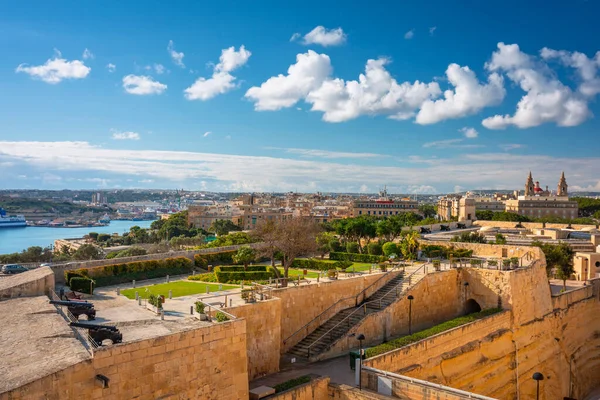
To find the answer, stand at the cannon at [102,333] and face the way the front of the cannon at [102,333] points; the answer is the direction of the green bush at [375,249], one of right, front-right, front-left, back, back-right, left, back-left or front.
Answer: back-right

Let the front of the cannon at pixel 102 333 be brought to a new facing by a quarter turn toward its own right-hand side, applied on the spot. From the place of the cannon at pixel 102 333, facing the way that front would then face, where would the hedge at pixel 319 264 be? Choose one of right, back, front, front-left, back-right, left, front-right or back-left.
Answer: front-right

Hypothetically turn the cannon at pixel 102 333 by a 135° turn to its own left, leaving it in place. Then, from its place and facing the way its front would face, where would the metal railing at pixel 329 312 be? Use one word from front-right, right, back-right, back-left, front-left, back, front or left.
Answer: left

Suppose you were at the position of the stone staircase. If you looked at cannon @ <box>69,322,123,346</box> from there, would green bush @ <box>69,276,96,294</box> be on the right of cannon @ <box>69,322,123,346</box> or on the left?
right

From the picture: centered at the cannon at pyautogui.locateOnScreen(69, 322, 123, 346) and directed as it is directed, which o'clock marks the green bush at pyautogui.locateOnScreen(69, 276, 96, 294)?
The green bush is roughly at 3 o'clock from the cannon.

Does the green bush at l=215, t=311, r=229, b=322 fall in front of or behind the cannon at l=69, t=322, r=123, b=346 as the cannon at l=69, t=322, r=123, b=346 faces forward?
behind

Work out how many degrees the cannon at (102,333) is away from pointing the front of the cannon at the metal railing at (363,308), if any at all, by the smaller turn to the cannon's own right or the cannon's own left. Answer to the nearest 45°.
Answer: approximately 135° to the cannon's own right

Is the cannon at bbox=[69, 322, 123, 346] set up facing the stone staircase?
no

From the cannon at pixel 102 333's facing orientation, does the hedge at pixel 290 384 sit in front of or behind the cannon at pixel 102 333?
behind

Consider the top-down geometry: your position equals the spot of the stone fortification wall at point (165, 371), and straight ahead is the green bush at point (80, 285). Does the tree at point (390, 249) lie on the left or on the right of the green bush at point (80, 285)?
right

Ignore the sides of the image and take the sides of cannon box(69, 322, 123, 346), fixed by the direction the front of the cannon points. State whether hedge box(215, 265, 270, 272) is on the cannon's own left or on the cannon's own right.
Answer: on the cannon's own right

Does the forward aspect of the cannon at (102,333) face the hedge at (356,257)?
no

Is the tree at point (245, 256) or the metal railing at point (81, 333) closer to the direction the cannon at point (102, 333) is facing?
the metal railing

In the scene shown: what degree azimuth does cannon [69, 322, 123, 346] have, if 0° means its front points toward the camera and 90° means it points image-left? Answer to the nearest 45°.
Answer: approximately 90°

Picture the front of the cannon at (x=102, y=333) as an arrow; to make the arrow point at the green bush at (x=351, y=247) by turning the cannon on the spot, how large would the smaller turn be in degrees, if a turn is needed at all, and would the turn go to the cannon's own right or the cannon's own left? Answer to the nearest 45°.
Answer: approximately 135° to the cannon's own right

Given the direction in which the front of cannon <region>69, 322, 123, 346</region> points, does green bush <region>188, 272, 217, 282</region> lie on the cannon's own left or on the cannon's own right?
on the cannon's own right
